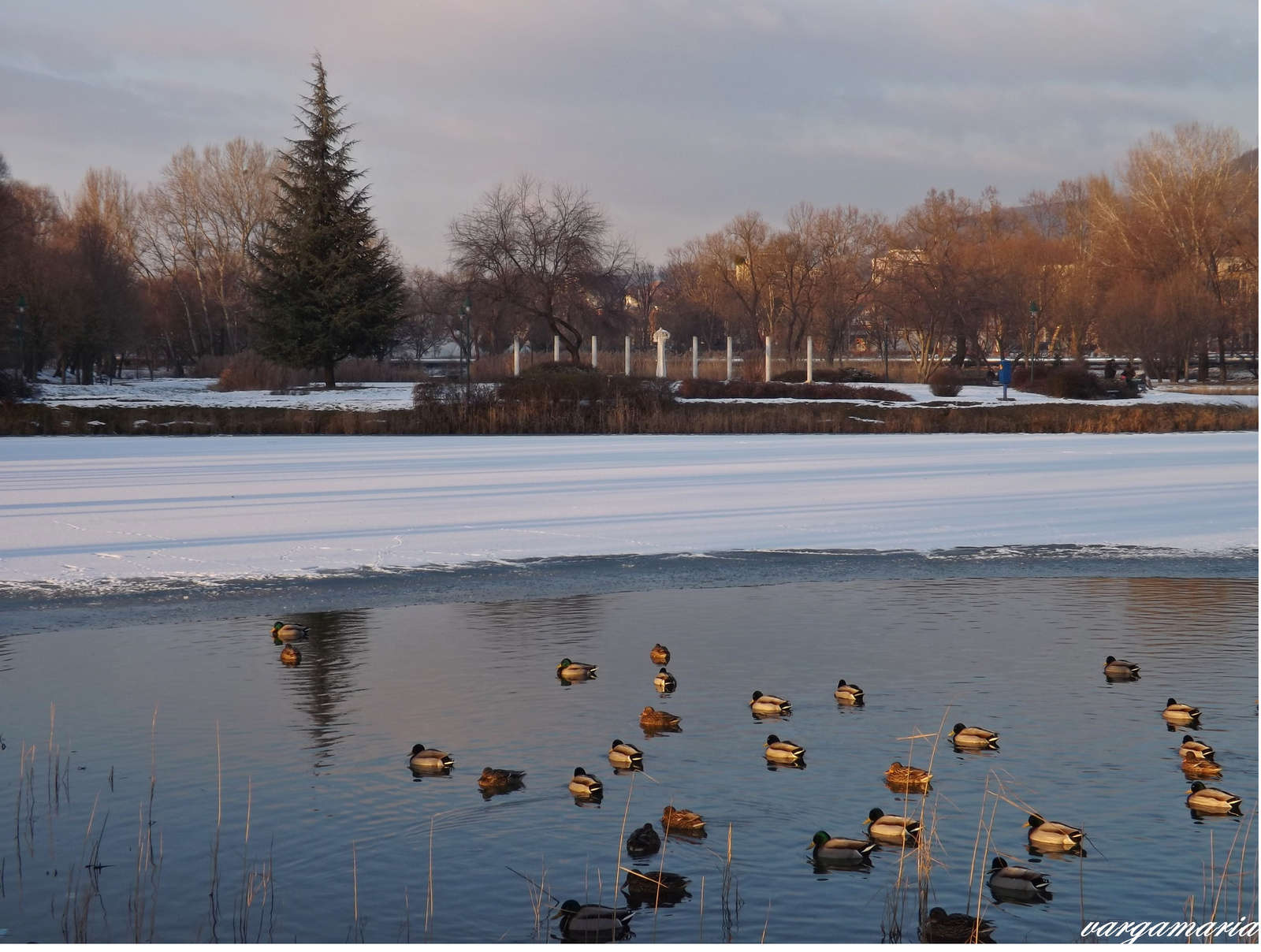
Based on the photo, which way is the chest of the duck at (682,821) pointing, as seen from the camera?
to the viewer's left

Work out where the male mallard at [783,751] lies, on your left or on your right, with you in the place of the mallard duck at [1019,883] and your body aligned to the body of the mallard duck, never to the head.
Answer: on your right

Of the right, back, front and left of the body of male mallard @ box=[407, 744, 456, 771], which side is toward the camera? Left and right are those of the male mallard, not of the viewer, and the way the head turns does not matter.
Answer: left

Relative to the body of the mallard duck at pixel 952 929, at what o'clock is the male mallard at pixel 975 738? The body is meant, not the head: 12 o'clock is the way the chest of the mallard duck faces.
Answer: The male mallard is roughly at 3 o'clock from the mallard duck.

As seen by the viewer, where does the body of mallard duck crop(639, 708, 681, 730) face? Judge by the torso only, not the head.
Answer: to the viewer's left

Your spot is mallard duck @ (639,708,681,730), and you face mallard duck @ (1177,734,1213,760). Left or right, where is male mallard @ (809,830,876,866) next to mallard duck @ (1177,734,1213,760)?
right

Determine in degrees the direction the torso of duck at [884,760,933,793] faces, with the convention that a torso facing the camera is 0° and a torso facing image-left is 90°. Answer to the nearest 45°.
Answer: approximately 90°

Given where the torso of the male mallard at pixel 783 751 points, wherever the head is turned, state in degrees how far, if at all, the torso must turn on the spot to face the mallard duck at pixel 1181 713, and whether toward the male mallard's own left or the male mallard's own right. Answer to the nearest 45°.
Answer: approximately 180°

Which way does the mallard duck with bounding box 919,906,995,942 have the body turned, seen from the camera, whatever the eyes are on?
to the viewer's left

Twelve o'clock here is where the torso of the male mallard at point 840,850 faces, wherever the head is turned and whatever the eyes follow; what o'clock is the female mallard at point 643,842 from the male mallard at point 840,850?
the female mallard at point 643,842 is roughly at 12 o'clock from the male mallard at point 840,850.

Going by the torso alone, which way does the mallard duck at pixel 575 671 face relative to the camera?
to the viewer's left

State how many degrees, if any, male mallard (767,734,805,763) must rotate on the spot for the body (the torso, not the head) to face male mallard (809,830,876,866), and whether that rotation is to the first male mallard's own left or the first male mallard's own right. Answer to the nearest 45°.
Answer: approximately 90° to the first male mallard's own left

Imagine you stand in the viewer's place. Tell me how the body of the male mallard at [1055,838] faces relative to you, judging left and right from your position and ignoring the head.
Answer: facing to the left of the viewer

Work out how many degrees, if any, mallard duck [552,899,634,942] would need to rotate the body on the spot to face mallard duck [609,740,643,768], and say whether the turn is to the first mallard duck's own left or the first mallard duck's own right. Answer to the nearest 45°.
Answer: approximately 90° to the first mallard duck's own right
